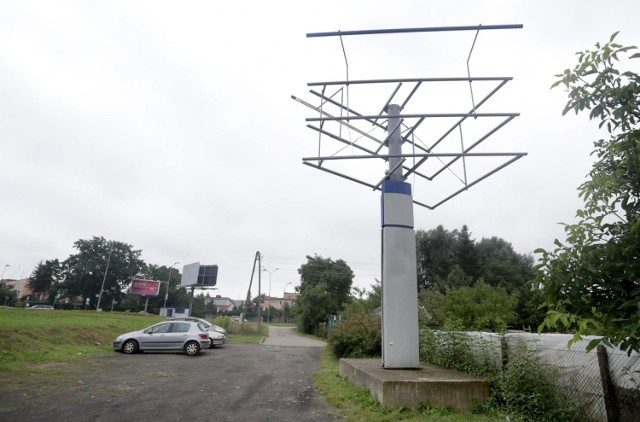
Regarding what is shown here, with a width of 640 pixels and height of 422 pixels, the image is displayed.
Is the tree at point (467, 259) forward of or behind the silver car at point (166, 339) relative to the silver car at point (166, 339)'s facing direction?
behind

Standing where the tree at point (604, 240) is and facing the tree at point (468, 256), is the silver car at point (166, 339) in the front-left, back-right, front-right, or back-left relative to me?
front-left

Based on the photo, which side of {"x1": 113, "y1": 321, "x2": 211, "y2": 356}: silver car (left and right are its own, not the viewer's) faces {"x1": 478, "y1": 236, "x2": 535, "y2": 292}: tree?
back

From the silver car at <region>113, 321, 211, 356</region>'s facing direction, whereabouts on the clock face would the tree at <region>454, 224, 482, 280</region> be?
The tree is roughly at 5 o'clock from the silver car.

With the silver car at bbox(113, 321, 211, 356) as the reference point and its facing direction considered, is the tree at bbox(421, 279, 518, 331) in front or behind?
behind

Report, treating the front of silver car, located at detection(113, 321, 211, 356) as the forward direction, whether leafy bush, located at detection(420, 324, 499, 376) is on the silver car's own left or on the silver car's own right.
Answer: on the silver car's own left

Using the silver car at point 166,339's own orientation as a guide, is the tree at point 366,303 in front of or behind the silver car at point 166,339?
behind

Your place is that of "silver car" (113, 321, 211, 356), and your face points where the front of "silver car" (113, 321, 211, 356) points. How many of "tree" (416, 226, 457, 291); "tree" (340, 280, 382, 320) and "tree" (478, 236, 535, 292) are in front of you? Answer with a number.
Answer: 0

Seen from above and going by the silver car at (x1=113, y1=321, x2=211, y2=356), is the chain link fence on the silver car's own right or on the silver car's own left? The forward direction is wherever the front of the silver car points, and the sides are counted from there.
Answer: on the silver car's own left

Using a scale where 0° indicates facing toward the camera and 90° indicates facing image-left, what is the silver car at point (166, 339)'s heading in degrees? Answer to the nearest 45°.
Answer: approximately 90°

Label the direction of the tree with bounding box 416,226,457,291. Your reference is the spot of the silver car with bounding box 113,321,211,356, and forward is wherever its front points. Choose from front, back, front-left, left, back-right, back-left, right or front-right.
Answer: back-right
